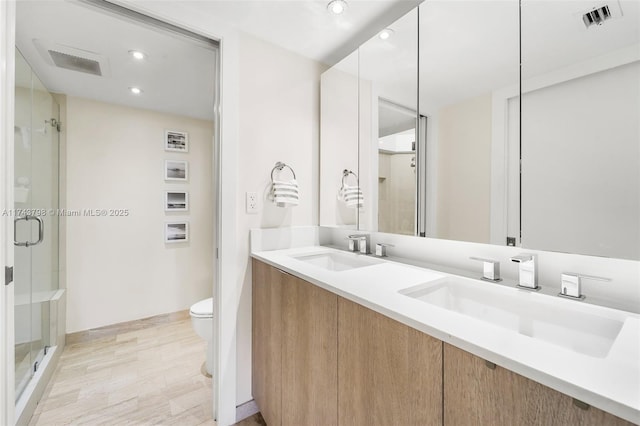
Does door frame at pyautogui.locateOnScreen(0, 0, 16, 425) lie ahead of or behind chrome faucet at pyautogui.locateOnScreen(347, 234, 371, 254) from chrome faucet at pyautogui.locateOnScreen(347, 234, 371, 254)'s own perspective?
ahead

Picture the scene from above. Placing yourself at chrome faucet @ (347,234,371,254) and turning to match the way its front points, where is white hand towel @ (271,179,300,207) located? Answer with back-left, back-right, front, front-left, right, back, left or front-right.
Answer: front-right

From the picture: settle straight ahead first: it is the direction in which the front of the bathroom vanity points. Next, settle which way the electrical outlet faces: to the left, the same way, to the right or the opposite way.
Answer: to the left

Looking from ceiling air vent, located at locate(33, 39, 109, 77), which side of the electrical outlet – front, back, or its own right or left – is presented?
right

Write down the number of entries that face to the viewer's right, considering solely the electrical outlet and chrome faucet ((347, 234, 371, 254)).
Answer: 0

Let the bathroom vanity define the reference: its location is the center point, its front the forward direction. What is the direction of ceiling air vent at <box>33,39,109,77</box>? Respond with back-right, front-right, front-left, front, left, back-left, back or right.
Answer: front-right

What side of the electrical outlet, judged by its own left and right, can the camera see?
front

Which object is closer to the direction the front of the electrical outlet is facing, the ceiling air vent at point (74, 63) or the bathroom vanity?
the bathroom vanity

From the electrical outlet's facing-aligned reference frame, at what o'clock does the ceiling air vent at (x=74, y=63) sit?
The ceiling air vent is roughly at 4 o'clock from the electrical outlet.

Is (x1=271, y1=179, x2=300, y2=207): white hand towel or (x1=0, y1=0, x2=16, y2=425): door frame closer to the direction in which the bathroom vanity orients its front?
the door frame

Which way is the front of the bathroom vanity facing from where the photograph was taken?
facing the viewer and to the left of the viewer

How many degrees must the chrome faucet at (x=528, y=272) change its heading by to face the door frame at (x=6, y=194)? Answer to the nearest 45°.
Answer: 0° — it already faces it
